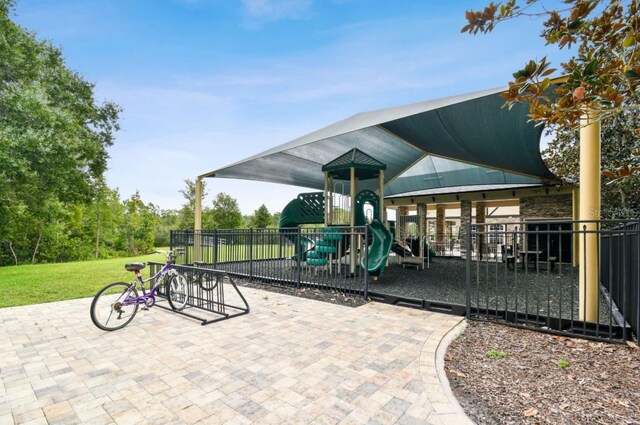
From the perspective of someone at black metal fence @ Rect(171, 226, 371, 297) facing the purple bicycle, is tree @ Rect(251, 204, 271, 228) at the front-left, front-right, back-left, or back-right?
back-right

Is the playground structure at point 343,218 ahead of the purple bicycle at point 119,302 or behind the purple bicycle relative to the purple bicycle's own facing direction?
ahead

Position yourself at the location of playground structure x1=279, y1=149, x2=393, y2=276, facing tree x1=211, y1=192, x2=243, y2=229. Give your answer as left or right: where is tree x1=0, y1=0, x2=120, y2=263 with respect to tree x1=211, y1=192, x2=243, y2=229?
left

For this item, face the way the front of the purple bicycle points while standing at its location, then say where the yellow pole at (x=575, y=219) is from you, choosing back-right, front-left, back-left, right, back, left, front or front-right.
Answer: front-right

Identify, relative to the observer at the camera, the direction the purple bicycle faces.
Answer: facing away from the viewer and to the right of the viewer

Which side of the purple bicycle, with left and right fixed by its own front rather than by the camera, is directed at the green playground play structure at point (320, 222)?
front

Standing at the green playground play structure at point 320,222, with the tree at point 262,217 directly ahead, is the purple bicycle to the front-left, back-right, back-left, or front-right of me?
back-left
